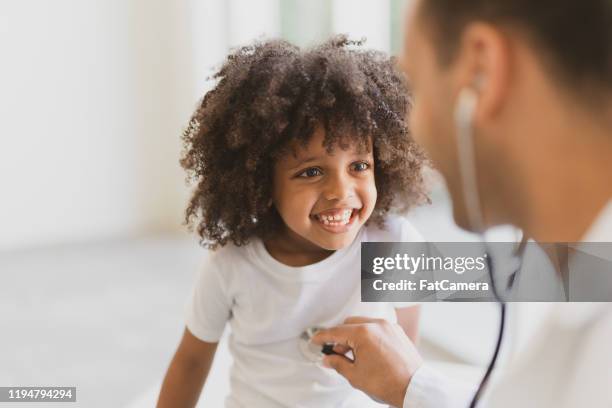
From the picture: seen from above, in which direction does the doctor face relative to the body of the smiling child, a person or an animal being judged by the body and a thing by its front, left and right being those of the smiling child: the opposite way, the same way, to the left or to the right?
the opposite way

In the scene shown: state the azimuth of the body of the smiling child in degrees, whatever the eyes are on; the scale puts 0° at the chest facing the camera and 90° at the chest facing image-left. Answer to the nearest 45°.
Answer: approximately 315°

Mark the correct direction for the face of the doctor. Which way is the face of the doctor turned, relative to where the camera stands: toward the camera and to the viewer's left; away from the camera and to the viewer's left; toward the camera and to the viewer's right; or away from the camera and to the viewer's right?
away from the camera and to the viewer's left

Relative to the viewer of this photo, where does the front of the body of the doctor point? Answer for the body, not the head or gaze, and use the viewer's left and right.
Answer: facing away from the viewer and to the left of the viewer
